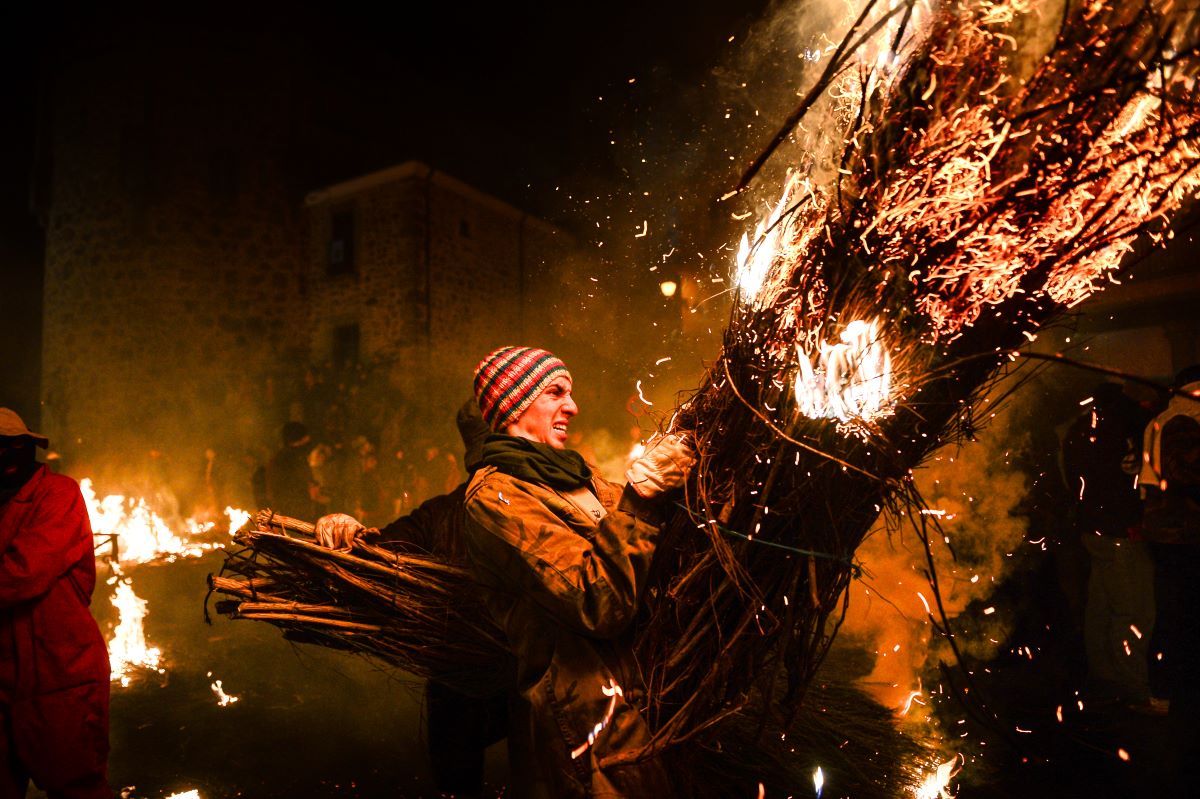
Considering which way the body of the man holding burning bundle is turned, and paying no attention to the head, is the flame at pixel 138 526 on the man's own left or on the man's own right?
on the man's own left

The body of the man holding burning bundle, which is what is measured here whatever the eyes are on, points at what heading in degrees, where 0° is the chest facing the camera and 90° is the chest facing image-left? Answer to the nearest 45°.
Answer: approximately 270°

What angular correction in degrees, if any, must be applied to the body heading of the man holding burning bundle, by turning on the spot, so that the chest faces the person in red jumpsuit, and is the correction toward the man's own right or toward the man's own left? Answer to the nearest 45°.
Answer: approximately 135° to the man's own left

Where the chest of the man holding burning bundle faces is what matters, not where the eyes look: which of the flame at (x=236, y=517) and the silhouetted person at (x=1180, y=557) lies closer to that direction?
the silhouetted person

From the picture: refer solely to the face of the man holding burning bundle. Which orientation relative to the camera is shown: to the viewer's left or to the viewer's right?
to the viewer's right
